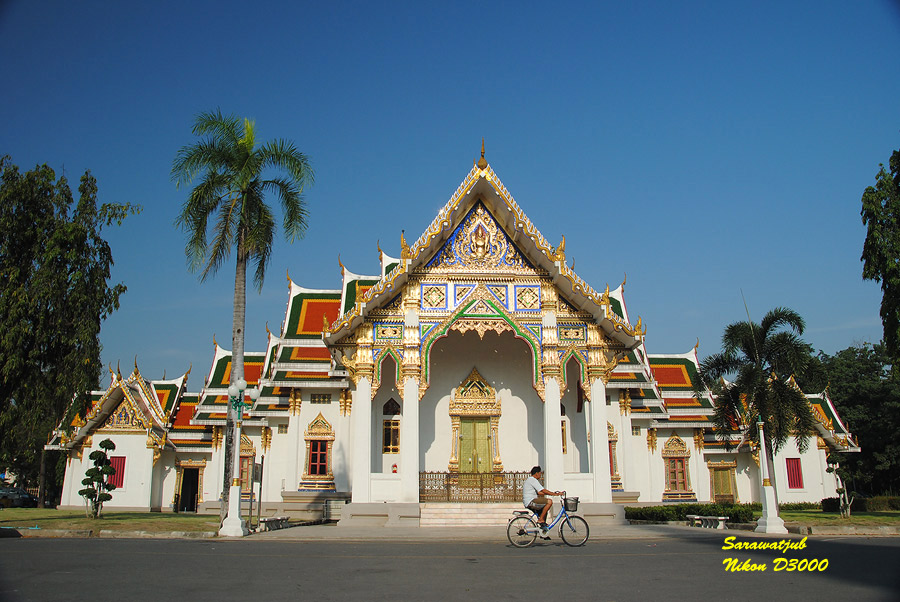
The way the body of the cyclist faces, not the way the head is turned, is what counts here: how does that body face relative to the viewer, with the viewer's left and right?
facing to the right of the viewer

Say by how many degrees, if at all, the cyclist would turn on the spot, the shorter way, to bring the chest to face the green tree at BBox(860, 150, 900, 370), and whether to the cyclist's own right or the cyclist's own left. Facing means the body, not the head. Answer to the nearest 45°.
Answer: approximately 45° to the cyclist's own left

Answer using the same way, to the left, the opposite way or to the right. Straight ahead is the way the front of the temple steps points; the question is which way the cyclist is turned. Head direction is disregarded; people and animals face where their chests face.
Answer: to the left

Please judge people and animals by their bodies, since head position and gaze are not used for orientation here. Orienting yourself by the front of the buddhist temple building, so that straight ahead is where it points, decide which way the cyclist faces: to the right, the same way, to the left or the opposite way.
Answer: to the left

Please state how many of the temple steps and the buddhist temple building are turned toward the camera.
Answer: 2

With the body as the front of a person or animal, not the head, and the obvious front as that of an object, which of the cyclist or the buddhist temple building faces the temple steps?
the buddhist temple building

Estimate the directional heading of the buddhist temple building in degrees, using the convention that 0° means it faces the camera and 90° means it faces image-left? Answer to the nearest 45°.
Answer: approximately 0°

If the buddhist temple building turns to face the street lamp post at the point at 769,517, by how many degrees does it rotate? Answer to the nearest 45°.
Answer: approximately 45° to its left
